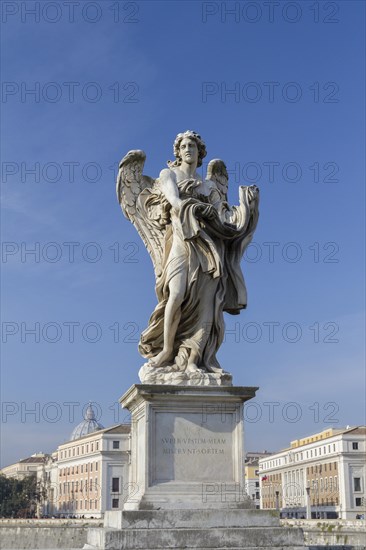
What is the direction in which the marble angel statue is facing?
toward the camera
